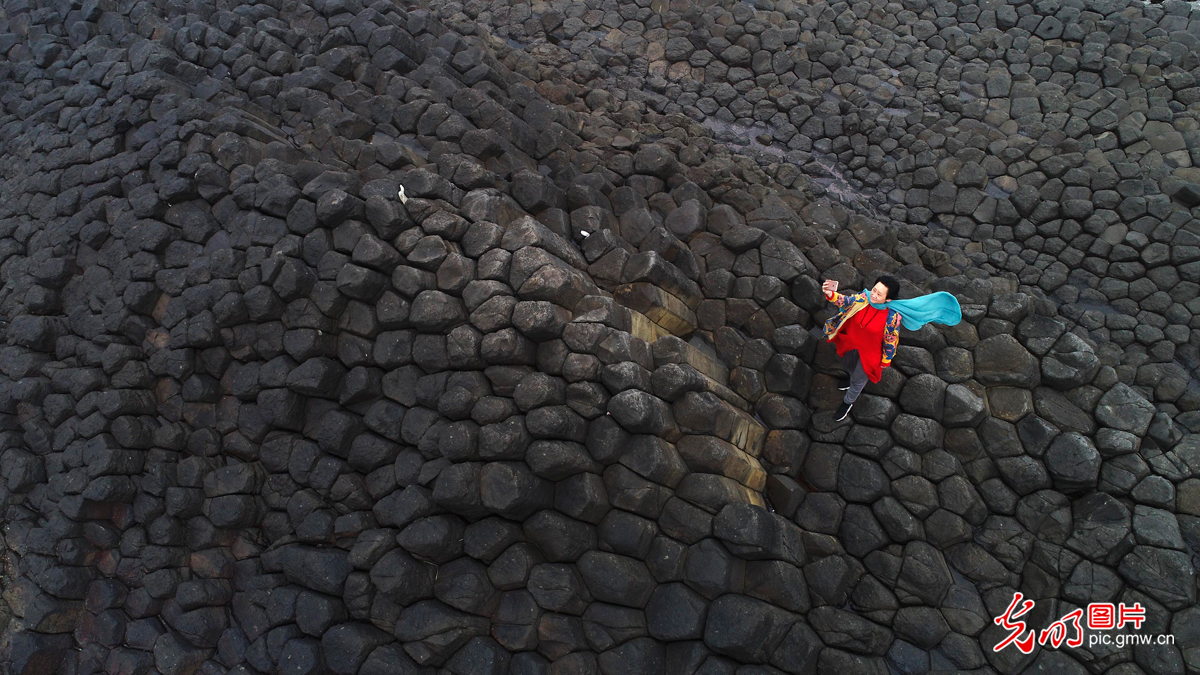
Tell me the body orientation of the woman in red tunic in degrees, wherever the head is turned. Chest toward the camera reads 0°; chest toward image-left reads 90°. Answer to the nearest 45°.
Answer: approximately 45°
